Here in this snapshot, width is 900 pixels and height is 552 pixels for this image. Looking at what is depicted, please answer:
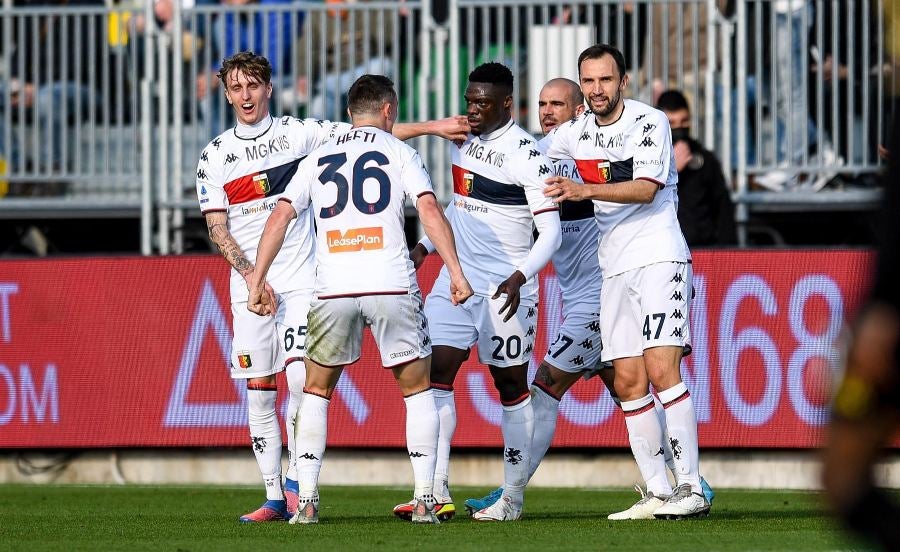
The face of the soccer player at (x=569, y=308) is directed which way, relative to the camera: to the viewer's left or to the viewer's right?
to the viewer's left

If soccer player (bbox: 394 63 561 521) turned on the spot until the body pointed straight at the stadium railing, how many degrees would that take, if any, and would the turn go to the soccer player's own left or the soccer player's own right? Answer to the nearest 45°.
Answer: approximately 135° to the soccer player's own right

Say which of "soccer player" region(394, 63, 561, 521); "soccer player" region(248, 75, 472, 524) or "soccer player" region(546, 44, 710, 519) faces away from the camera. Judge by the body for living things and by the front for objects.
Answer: "soccer player" region(248, 75, 472, 524)

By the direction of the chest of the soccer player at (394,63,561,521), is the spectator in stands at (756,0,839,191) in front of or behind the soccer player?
behind

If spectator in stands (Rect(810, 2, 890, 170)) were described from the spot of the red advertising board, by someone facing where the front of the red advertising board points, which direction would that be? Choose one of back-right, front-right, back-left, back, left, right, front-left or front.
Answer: left

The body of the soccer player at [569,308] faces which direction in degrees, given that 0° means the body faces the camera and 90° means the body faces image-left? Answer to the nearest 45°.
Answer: approximately 45°

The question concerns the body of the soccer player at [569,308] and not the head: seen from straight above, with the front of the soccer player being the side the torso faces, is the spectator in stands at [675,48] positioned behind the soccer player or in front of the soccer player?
behind

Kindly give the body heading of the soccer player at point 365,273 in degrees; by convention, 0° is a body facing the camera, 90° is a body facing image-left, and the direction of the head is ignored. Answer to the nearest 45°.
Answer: approximately 180°
